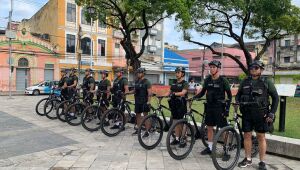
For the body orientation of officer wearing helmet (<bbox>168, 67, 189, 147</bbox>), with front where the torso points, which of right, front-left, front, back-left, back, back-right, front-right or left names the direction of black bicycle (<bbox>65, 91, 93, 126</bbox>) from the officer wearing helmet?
right

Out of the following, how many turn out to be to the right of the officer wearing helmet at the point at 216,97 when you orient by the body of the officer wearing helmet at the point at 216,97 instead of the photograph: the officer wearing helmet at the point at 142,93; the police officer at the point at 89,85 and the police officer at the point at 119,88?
3

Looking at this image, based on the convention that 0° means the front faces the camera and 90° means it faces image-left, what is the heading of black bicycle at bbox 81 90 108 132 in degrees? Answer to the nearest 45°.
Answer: approximately 45°

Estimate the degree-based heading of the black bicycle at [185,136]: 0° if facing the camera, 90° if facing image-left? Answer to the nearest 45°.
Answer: approximately 45°

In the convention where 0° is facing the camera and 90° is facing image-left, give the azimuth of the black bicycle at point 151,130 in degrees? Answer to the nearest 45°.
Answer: approximately 45°

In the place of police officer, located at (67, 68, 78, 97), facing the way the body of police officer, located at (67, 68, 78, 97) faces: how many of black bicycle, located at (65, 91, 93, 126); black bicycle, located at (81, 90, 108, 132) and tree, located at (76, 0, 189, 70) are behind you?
1

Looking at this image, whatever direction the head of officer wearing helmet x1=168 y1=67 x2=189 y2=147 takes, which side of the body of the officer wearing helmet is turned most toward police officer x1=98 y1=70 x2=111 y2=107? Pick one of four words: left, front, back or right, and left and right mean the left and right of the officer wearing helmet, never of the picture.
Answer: right

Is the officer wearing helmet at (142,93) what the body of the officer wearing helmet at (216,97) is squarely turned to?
no

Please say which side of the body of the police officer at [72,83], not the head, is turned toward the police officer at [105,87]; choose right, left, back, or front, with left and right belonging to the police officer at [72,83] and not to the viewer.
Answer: left

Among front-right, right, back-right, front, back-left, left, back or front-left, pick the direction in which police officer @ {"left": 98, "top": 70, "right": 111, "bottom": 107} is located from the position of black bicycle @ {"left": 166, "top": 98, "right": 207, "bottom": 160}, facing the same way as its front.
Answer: right

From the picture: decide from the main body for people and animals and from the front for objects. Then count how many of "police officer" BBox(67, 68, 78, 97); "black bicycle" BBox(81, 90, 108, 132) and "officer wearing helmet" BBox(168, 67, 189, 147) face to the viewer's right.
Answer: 0

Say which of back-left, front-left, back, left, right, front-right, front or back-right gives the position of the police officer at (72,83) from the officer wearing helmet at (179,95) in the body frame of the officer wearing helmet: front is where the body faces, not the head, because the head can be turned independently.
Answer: right

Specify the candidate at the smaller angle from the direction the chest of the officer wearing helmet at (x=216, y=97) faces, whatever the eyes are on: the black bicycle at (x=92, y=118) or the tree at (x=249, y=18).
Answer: the black bicycle

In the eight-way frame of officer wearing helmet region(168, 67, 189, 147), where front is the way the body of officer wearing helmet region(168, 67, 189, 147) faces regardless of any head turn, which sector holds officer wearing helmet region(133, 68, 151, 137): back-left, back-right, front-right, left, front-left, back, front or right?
right

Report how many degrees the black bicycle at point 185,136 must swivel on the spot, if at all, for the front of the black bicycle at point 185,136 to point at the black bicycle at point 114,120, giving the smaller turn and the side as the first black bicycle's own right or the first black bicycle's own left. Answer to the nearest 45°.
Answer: approximately 90° to the first black bicycle's own right

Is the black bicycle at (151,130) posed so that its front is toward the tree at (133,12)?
no

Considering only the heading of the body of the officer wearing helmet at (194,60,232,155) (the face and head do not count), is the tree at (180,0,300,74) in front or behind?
behind

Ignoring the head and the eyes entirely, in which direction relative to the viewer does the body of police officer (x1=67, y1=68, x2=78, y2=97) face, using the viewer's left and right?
facing the viewer and to the left of the viewer

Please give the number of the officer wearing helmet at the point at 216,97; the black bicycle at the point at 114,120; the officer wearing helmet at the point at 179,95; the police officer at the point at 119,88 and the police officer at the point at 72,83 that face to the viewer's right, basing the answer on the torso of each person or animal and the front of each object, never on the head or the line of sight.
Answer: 0

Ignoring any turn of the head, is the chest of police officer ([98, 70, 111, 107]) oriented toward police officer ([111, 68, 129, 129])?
no
